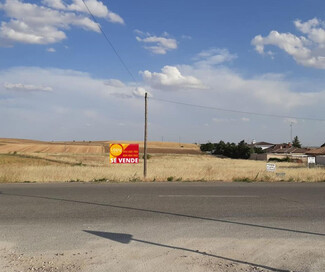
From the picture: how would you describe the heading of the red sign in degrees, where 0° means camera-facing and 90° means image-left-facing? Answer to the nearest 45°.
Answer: approximately 0°
